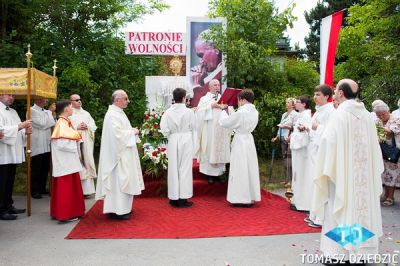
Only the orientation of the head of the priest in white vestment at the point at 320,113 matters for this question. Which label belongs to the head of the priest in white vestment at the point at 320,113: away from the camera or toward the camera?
toward the camera

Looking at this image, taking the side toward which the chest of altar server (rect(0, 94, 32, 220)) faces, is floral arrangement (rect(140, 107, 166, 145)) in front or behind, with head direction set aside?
in front

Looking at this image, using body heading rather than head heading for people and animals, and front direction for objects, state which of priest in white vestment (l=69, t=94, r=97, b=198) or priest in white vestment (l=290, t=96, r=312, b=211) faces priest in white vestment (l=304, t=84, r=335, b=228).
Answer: priest in white vestment (l=69, t=94, r=97, b=198)

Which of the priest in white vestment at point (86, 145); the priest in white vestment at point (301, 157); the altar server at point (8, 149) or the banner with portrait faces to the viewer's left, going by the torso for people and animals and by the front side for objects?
the priest in white vestment at point (301, 157)

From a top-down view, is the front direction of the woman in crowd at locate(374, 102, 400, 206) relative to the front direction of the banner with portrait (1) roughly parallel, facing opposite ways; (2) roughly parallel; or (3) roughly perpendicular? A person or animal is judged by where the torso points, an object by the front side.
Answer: roughly perpendicular

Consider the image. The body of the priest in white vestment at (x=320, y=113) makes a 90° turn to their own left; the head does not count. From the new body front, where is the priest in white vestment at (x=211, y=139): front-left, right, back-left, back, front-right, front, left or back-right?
back-right

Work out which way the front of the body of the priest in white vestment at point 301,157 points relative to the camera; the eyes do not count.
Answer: to the viewer's left

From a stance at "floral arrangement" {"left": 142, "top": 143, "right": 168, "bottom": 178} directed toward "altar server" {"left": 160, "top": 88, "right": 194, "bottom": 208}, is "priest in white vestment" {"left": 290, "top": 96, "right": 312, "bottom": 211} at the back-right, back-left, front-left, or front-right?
front-left

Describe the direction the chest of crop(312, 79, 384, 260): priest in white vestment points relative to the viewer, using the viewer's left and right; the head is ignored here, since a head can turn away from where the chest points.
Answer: facing away from the viewer and to the left of the viewer

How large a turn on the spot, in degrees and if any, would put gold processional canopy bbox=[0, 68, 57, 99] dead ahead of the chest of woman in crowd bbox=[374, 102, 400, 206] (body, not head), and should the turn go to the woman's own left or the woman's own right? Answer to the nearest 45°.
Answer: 0° — they already face it

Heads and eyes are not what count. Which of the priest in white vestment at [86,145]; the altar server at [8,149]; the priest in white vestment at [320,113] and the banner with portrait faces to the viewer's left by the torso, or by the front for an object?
the priest in white vestment at [320,113]

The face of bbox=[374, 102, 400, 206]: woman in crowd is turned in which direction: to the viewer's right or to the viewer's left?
to the viewer's left

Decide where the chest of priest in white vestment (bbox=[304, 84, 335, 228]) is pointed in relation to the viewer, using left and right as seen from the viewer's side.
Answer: facing to the left of the viewer

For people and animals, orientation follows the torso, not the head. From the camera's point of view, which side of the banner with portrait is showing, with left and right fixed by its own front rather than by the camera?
front

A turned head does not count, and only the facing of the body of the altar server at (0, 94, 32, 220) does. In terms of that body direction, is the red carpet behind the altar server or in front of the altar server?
in front

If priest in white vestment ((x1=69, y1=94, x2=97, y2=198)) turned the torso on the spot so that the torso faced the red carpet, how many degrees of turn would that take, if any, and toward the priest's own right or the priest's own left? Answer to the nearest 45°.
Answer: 0° — they already face it

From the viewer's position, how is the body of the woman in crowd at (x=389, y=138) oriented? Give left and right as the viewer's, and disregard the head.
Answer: facing the viewer and to the left of the viewer

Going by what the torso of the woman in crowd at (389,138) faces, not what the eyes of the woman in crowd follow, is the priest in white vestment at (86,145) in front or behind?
in front
